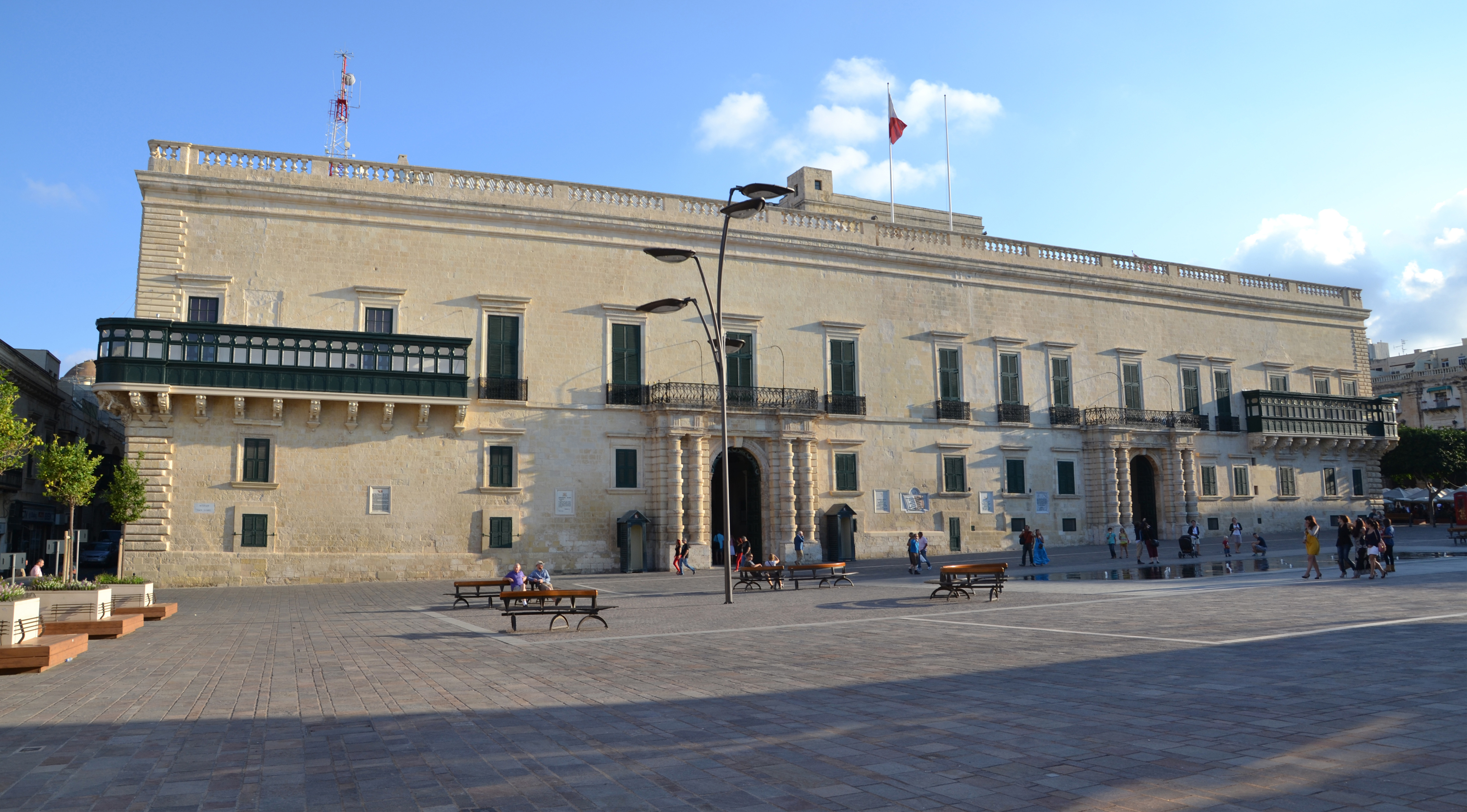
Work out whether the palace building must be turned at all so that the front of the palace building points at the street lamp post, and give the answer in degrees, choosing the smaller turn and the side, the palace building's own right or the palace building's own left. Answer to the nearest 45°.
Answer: approximately 45° to the palace building's own right

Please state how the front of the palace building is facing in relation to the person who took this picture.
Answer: facing the viewer and to the right of the viewer

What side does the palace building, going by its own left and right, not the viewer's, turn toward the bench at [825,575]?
front

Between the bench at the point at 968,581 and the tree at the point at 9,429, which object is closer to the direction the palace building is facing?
the bench

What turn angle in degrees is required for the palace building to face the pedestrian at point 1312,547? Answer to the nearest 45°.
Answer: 0° — it already faces them

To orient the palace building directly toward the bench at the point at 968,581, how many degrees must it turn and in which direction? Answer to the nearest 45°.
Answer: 0° — it already faces it

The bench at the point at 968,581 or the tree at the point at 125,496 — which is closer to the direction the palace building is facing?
the bench

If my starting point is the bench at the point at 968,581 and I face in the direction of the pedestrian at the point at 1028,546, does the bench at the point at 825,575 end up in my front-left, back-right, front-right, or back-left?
front-left

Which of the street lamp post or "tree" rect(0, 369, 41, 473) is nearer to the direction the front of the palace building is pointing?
the street lamp post

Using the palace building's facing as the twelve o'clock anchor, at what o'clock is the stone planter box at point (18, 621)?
The stone planter box is roughly at 2 o'clock from the palace building.

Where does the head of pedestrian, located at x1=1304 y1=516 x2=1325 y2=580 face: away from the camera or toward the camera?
toward the camera

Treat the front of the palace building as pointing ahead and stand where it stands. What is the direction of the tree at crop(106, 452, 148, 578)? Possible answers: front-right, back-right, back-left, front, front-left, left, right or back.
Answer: right

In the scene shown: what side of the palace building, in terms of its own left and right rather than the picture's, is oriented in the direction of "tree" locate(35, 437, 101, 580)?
right
